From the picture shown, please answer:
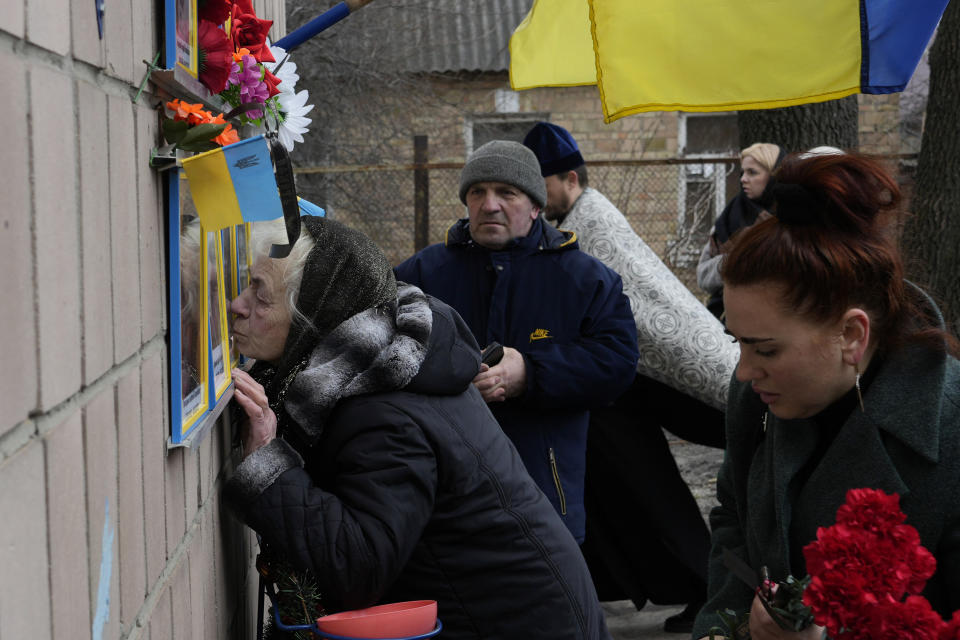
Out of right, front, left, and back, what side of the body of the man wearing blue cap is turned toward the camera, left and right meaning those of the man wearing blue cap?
left

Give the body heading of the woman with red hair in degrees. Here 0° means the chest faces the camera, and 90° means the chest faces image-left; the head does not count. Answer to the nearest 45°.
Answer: approximately 45°

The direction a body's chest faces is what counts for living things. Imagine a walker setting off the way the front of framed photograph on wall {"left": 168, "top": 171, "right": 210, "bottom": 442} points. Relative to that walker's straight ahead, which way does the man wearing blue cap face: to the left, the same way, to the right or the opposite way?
the opposite way

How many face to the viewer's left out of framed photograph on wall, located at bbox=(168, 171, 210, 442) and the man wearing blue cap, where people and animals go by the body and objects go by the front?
1

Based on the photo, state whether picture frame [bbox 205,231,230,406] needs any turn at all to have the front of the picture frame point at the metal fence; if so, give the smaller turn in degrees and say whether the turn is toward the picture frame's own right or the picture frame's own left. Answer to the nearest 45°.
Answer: approximately 90° to the picture frame's own left

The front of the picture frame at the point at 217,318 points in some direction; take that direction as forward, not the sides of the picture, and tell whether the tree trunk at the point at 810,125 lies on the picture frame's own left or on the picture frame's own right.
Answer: on the picture frame's own left

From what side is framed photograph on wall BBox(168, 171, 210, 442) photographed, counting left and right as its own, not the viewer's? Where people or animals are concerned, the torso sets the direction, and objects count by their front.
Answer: right

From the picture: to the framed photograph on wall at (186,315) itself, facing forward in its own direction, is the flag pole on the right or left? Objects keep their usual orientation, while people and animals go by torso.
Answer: on its left

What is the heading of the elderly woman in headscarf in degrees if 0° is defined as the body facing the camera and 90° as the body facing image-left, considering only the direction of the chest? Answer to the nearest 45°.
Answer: approximately 90°

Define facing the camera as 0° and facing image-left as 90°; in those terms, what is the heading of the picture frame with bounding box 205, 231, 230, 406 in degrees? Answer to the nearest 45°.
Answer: approximately 270°

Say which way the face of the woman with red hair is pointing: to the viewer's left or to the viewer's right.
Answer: to the viewer's left

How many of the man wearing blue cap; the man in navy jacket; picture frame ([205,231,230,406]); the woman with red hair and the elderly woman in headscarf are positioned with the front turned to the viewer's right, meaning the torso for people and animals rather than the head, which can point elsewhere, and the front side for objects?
1

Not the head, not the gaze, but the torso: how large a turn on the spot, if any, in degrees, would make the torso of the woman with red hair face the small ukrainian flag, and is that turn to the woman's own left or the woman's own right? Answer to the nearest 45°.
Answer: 0° — they already face it
